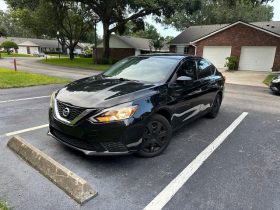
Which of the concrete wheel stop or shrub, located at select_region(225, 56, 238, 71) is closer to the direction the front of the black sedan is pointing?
the concrete wheel stop

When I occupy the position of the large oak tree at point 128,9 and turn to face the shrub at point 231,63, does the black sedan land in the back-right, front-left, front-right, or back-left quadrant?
front-right

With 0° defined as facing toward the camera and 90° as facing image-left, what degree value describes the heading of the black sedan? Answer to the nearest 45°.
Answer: approximately 45°

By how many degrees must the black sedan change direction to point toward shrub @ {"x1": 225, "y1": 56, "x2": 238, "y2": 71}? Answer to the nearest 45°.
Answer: approximately 180°

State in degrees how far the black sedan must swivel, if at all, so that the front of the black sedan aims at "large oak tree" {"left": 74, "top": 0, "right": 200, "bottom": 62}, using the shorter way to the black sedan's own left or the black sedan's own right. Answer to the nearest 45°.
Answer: approximately 135° to the black sedan's own right

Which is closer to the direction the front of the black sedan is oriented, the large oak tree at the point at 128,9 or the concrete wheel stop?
the concrete wheel stop

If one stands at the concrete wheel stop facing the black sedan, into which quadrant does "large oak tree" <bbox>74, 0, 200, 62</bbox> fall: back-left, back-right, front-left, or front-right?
front-left

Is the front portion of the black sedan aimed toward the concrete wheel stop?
yes

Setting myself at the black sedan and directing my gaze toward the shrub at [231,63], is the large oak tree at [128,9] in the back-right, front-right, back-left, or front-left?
front-left
